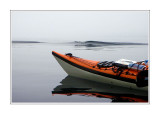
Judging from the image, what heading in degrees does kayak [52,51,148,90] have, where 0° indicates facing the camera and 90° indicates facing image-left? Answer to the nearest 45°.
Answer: approximately 135°
